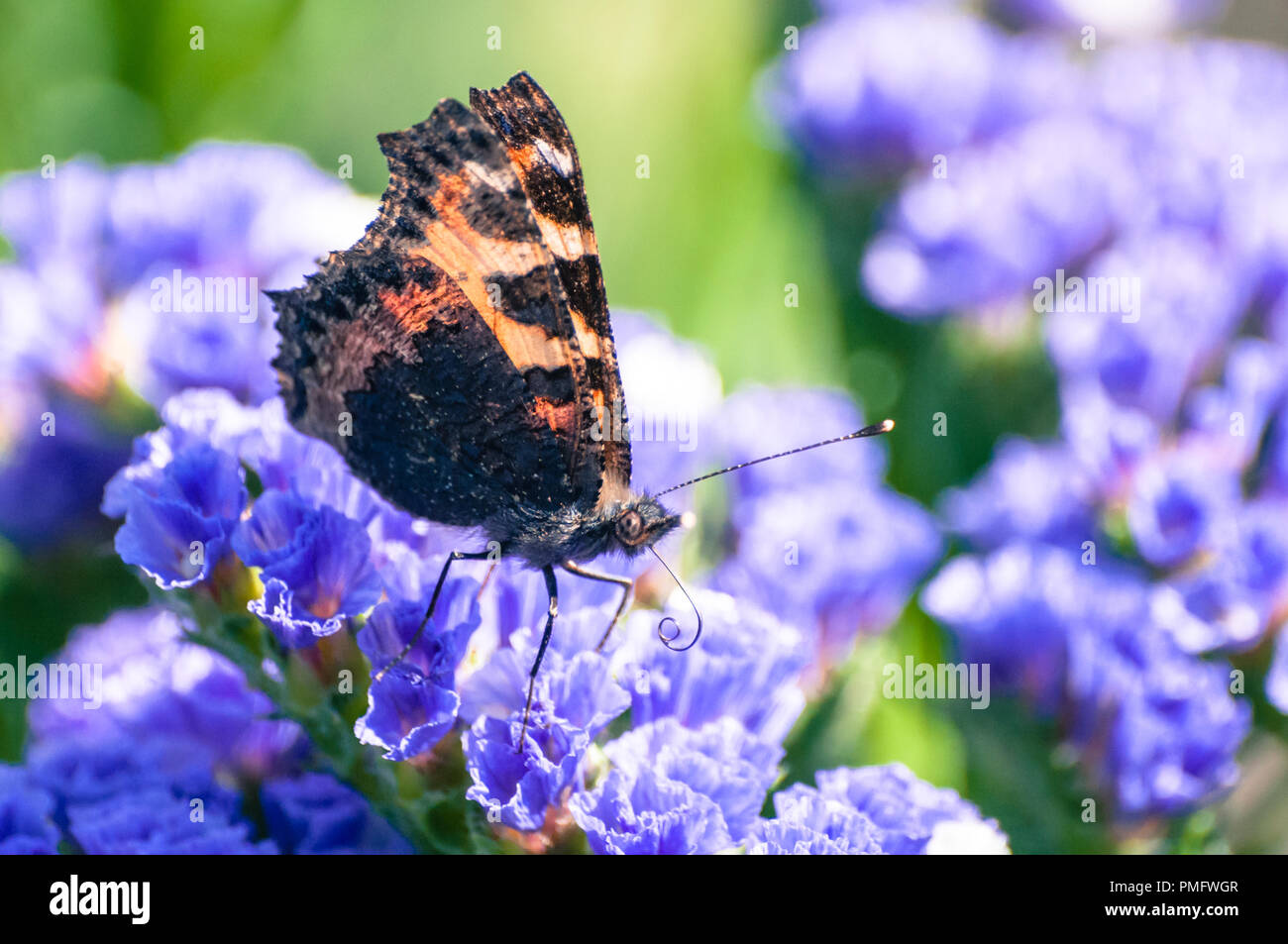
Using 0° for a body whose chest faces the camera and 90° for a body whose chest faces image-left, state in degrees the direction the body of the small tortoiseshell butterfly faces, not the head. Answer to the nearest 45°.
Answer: approximately 270°
